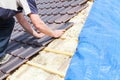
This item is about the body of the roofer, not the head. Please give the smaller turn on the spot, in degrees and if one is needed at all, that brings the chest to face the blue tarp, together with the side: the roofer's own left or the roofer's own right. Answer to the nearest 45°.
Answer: approximately 45° to the roofer's own right

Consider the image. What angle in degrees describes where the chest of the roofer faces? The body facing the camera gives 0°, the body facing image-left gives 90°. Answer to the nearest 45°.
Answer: approximately 270°
